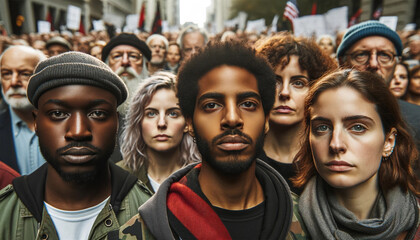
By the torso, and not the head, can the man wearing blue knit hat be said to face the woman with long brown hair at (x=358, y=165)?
yes

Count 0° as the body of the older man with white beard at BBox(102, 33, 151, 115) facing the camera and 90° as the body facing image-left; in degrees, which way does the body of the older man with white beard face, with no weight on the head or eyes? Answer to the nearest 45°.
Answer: approximately 0°

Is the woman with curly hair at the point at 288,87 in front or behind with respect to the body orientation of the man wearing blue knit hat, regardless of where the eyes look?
in front

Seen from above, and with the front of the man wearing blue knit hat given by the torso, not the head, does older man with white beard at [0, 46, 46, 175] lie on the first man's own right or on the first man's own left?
on the first man's own right

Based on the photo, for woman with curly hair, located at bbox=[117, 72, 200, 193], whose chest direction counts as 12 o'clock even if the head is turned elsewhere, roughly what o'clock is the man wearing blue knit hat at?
The man wearing blue knit hat is roughly at 9 o'clock from the woman with curly hair.

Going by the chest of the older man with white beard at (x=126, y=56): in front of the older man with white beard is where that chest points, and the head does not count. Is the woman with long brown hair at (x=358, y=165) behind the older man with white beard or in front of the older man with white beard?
in front

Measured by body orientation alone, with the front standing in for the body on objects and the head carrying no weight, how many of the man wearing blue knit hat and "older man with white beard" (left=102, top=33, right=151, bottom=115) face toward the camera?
2

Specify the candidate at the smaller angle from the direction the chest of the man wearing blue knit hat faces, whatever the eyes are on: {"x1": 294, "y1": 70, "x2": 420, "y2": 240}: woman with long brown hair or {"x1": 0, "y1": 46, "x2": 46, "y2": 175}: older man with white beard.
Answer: the woman with long brown hair

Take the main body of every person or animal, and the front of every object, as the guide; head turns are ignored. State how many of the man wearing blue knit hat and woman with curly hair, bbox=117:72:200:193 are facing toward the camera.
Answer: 2

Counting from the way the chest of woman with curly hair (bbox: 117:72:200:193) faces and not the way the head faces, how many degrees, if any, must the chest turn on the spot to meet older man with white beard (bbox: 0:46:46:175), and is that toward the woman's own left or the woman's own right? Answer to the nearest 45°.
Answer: approximately 90° to the woman's own right
